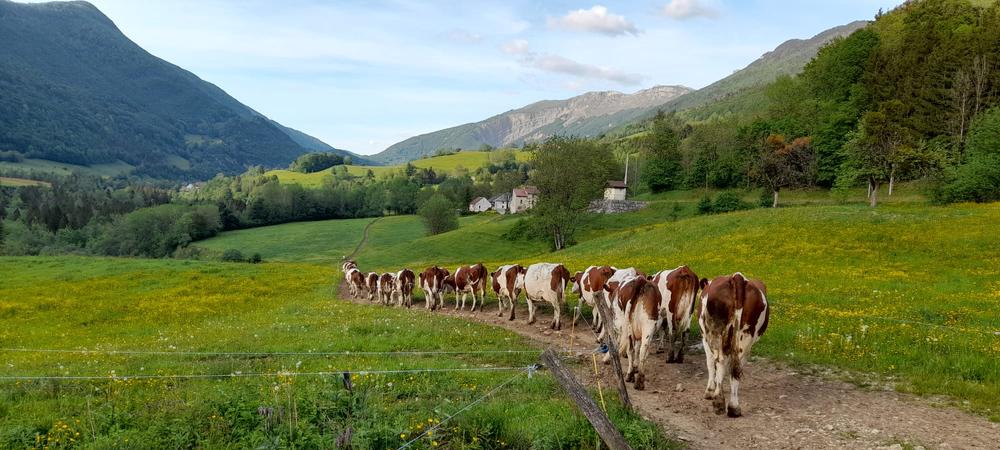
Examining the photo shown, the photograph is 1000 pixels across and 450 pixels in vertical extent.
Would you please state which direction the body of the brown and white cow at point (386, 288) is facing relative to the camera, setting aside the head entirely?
away from the camera

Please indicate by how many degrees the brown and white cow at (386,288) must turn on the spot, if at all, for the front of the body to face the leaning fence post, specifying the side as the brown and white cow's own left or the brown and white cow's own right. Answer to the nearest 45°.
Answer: approximately 180°

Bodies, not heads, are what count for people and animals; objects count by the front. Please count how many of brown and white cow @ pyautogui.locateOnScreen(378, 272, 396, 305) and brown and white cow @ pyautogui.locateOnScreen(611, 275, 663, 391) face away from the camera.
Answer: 2

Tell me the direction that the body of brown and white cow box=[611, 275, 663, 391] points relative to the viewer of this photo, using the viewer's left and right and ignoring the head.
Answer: facing away from the viewer

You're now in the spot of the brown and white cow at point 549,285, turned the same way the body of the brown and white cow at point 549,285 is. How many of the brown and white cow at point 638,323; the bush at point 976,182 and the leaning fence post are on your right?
1

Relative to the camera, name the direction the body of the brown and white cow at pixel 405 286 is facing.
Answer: away from the camera

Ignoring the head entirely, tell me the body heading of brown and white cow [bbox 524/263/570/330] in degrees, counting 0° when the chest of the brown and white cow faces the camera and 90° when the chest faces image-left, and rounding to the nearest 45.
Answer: approximately 135°

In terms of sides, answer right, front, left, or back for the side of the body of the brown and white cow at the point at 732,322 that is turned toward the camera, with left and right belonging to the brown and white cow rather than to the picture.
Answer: back
